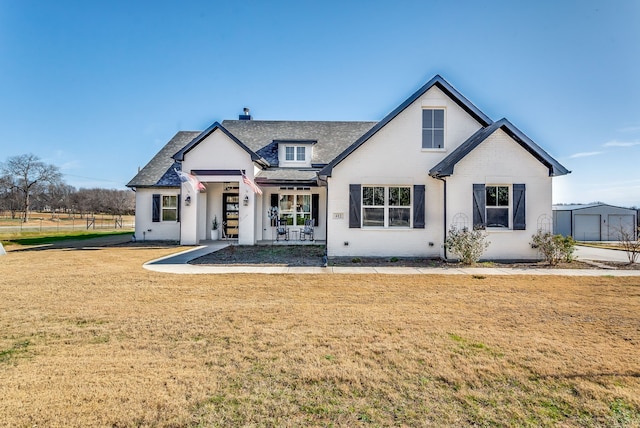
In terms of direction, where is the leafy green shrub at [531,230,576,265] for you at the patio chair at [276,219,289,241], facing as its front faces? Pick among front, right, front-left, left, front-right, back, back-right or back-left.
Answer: front-left

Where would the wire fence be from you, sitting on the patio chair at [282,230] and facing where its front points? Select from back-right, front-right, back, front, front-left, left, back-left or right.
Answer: back-right

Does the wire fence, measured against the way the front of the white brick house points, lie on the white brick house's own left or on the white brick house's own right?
on the white brick house's own right

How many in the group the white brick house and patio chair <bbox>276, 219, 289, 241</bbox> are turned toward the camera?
2

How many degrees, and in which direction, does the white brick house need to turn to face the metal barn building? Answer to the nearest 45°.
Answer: approximately 135° to its left

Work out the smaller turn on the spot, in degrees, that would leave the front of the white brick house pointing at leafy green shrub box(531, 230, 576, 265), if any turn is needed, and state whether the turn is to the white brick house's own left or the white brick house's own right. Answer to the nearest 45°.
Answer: approximately 90° to the white brick house's own left

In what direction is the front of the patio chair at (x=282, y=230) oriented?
toward the camera

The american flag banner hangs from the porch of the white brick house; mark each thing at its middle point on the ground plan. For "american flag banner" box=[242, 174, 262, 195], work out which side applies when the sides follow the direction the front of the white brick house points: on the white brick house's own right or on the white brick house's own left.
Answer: on the white brick house's own right

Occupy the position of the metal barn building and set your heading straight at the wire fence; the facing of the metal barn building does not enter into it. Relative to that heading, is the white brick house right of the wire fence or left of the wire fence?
left

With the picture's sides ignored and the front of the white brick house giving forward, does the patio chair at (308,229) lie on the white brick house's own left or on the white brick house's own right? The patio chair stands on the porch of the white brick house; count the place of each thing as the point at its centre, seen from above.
on the white brick house's own right
